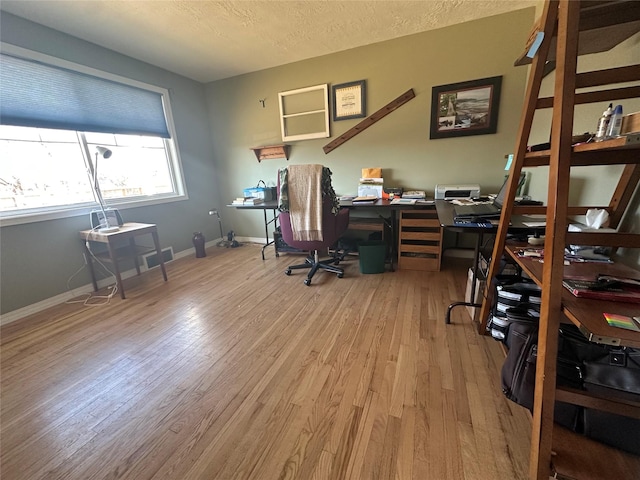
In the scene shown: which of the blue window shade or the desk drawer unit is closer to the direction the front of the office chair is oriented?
the desk drawer unit

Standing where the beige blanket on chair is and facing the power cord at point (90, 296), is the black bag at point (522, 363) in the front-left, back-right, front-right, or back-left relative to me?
back-left

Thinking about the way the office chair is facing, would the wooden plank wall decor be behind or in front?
in front

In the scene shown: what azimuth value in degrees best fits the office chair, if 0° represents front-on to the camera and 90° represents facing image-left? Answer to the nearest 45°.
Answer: approximately 225°

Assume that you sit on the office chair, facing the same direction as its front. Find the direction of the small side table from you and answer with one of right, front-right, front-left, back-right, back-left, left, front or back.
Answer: back-left

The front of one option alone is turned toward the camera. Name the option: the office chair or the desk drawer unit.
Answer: the desk drawer unit

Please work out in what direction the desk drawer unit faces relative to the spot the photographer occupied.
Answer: facing the viewer

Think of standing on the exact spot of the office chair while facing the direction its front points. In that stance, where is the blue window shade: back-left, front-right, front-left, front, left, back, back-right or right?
back-left

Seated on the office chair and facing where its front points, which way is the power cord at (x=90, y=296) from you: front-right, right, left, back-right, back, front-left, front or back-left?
back-left

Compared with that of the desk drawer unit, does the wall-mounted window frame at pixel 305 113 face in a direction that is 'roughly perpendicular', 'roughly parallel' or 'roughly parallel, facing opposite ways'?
roughly parallel

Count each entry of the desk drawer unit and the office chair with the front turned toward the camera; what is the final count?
1

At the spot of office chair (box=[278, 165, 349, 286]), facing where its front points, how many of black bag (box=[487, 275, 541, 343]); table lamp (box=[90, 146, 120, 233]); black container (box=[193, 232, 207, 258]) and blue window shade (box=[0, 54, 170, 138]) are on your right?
1

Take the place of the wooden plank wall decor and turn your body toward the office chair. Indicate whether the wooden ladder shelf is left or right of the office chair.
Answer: left

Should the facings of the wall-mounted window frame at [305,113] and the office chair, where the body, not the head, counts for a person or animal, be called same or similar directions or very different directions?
very different directions

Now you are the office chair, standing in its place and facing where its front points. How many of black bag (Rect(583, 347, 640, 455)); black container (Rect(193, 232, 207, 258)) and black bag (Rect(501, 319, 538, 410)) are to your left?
1

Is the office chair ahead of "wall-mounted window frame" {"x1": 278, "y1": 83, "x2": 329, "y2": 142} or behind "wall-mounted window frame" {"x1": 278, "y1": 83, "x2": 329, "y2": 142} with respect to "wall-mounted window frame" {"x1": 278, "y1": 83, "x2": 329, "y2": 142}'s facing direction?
ahead

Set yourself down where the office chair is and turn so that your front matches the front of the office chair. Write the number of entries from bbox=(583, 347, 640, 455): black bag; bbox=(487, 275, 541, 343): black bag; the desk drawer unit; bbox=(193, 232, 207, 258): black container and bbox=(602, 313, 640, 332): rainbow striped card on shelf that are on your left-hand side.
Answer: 1

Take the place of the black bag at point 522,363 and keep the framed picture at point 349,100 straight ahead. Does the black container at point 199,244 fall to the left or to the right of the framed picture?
left
